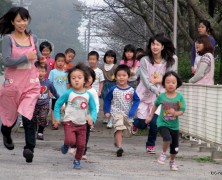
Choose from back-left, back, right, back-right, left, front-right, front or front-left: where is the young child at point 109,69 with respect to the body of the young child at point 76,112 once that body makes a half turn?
front

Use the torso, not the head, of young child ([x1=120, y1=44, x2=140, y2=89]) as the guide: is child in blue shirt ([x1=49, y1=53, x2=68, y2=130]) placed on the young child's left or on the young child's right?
on the young child's right

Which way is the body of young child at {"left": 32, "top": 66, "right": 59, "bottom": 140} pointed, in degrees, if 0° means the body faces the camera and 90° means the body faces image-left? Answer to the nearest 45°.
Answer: approximately 0°

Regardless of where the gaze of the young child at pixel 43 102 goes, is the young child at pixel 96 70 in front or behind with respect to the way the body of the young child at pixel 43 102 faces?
behind
